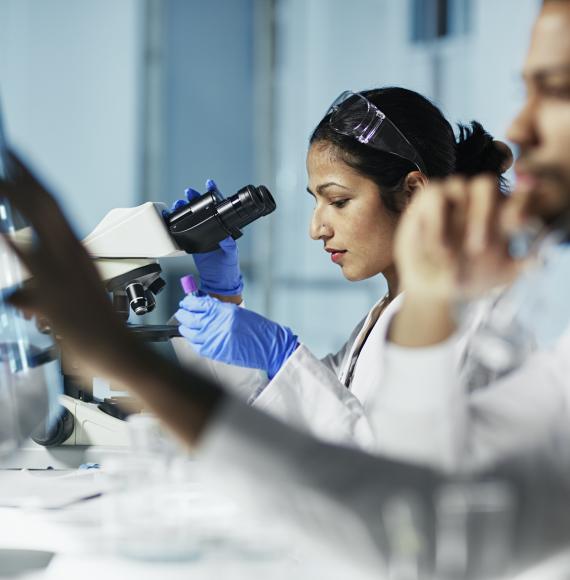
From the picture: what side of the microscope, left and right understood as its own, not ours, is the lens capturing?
right

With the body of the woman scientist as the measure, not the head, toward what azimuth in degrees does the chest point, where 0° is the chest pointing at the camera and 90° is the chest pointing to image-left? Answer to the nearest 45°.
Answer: approximately 90°

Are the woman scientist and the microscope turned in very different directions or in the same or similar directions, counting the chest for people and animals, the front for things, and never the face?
very different directions

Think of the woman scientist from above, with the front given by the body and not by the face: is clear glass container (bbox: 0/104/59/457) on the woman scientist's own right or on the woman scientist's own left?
on the woman scientist's own left

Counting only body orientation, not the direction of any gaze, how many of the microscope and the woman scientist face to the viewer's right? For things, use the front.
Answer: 1

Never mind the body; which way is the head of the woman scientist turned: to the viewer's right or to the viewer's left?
to the viewer's left

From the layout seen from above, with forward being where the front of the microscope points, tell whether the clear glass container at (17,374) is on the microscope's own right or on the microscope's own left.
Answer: on the microscope's own right
